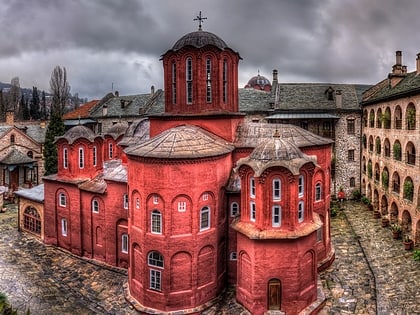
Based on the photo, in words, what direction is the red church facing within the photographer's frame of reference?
facing away from the viewer and to the left of the viewer
